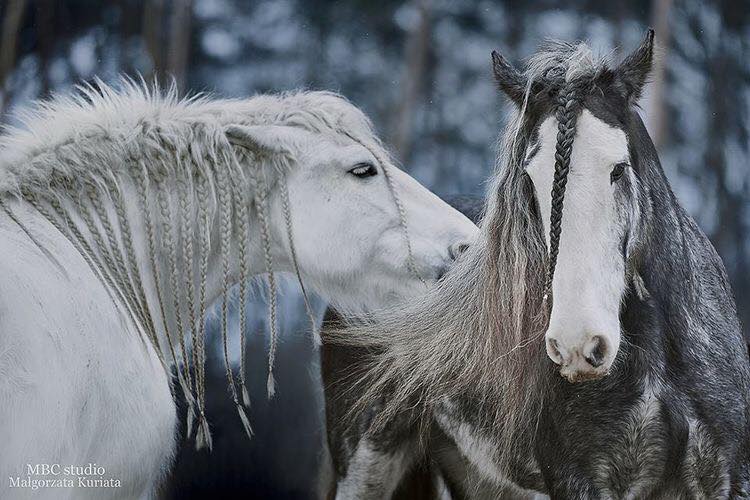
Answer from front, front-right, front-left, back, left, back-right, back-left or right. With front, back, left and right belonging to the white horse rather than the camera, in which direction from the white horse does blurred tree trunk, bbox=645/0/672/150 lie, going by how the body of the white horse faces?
front-left

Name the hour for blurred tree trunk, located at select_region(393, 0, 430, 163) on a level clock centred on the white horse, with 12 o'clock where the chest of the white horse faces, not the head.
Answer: The blurred tree trunk is roughly at 10 o'clock from the white horse.

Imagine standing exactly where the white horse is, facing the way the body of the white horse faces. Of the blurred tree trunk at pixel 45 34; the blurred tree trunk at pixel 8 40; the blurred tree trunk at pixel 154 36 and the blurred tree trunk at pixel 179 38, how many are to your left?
4

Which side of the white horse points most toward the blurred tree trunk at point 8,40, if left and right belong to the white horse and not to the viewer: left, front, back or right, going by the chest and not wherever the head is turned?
left

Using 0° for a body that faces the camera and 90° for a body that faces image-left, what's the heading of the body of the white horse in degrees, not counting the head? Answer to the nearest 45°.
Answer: approximately 270°

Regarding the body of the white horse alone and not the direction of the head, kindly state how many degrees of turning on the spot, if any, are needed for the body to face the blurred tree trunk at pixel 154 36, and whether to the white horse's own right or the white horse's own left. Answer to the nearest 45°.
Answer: approximately 90° to the white horse's own left

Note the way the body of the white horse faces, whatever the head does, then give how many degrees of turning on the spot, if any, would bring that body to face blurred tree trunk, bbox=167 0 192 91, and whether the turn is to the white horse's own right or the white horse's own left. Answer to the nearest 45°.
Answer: approximately 90° to the white horse's own left

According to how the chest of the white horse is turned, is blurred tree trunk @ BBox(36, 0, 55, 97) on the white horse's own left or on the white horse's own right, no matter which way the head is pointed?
on the white horse's own left
